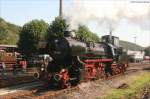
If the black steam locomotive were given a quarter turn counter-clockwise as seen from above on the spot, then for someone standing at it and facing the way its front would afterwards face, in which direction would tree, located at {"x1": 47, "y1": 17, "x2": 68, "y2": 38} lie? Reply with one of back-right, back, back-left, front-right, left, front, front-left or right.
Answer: back-left

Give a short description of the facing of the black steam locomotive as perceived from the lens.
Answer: facing the viewer and to the left of the viewer
